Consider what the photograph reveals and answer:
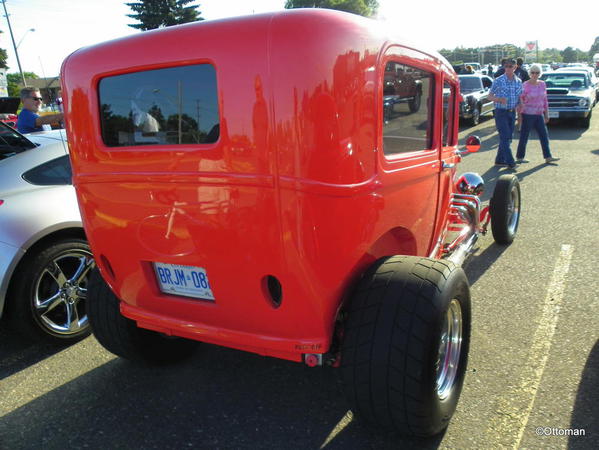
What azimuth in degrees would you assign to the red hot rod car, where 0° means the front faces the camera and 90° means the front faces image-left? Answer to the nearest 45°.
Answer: approximately 225°

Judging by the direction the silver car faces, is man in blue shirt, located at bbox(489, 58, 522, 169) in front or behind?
in front

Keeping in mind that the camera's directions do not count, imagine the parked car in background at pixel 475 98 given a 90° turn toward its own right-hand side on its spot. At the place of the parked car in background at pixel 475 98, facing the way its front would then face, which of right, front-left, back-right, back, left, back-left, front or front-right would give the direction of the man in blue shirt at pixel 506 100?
back-left

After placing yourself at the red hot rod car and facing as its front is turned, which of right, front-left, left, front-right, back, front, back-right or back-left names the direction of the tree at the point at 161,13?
front-left

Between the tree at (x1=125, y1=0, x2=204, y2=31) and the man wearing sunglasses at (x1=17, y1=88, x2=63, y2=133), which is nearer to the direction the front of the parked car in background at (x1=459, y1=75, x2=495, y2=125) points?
the man wearing sunglasses

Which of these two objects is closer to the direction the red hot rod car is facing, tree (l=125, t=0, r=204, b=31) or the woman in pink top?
the woman in pink top

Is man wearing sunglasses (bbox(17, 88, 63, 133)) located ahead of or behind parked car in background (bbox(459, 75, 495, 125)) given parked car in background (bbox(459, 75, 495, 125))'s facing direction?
ahead

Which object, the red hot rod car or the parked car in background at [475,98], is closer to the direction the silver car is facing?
the parked car in background

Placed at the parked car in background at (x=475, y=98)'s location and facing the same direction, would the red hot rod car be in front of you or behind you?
in front

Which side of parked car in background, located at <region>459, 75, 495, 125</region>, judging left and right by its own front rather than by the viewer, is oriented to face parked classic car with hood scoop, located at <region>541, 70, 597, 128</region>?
left

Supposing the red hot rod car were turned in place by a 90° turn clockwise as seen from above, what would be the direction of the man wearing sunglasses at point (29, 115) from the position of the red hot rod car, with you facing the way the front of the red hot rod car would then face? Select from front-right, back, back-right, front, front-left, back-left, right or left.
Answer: back

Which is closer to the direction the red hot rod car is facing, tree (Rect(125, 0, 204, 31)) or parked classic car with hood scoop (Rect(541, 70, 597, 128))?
the parked classic car with hood scoop

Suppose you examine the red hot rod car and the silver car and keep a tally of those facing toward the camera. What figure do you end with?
0

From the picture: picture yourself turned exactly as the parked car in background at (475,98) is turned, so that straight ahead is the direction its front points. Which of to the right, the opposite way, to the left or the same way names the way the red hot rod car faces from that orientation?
the opposite way

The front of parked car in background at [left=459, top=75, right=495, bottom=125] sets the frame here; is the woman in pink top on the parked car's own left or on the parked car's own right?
on the parked car's own left
